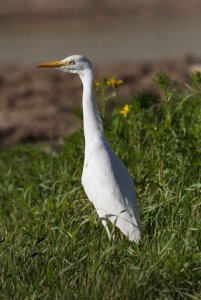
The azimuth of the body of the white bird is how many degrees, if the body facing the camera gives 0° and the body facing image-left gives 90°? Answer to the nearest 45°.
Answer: approximately 90°
